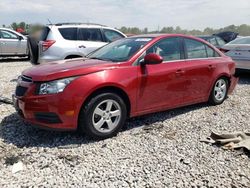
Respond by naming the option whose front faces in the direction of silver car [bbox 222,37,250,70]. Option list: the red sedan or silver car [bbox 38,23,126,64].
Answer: silver car [bbox 38,23,126,64]

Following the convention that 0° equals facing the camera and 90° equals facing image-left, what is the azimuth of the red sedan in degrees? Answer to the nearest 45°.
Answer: approximately 45°

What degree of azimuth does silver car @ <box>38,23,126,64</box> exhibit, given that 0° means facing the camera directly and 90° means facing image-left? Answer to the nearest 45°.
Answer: approximately 270°

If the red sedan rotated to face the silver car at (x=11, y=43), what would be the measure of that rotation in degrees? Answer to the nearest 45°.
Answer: approximately 90° to its right

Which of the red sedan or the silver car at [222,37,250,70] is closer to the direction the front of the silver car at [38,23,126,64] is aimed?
the silver car
